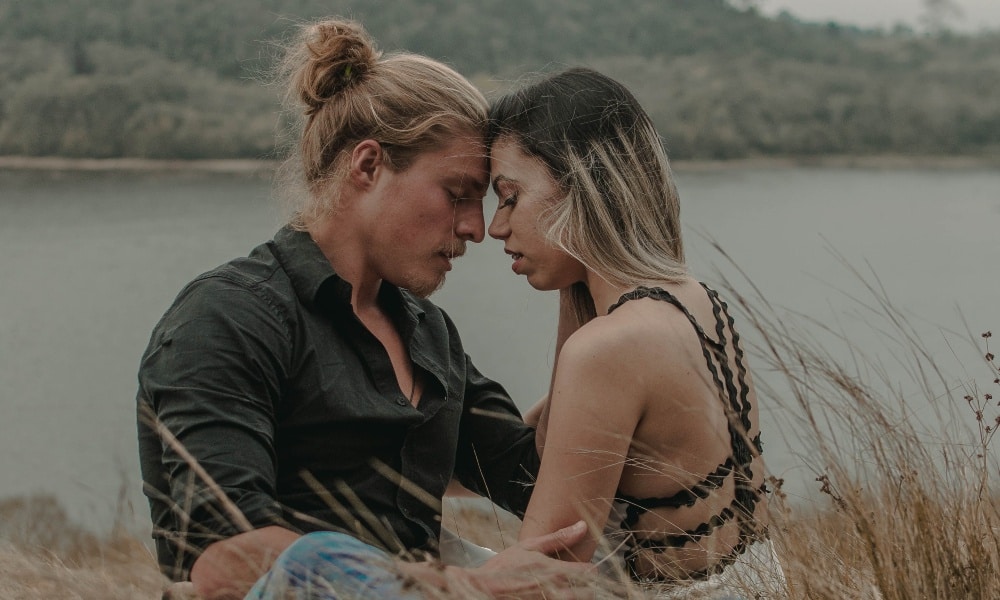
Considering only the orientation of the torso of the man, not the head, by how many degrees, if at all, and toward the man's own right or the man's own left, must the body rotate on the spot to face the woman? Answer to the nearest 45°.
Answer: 0° — they already face them

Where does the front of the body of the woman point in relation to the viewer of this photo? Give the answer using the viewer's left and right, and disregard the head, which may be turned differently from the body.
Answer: facing away from the viewer and to the left of the viewer

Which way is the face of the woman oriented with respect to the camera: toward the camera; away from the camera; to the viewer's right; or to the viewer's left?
to the viewer's left

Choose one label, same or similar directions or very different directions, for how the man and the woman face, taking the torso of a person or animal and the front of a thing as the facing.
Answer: very different directions

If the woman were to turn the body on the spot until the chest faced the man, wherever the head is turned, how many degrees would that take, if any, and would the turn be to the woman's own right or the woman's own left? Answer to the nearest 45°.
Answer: approximately 45° to the woman's own left

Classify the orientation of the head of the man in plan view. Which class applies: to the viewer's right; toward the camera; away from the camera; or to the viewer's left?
to the viewer's right

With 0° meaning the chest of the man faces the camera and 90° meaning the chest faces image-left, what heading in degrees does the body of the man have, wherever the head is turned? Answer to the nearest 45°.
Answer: approximately 315°

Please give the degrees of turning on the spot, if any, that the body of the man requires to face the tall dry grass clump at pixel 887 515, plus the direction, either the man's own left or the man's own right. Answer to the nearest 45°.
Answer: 0° — they already face it
